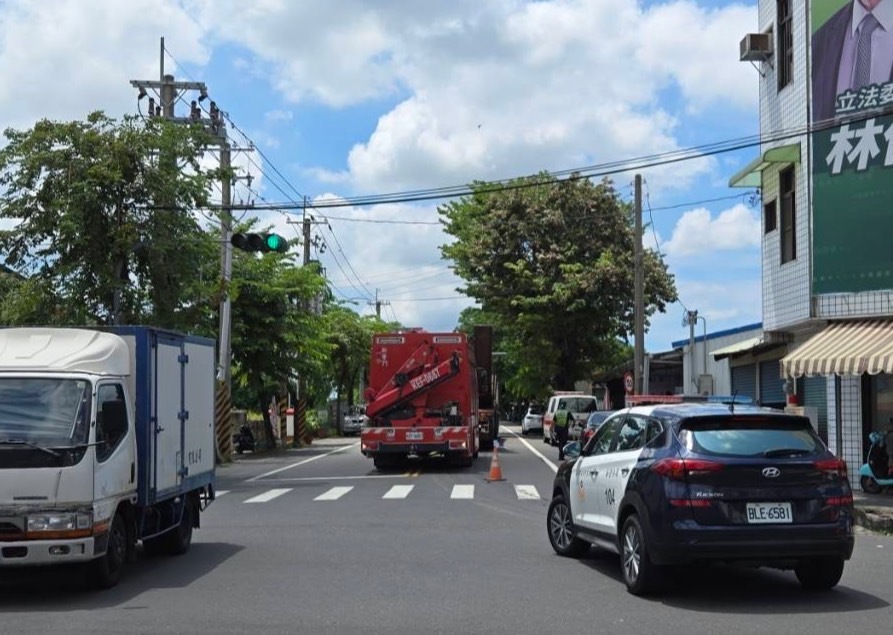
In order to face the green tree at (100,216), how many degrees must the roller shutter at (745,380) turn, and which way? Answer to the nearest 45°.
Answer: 0° — it already faces it

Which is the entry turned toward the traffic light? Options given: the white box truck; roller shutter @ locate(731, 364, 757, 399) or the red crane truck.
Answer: the roller shutter

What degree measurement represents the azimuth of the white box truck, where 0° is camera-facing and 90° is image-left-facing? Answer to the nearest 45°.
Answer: approximately 45°

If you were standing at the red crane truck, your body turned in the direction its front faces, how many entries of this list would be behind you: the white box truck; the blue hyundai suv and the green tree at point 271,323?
2

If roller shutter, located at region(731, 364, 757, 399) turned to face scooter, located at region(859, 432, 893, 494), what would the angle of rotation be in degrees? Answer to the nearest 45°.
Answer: approximately 45° to its left

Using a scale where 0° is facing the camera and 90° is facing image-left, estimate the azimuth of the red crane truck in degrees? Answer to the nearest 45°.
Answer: approximately 180°

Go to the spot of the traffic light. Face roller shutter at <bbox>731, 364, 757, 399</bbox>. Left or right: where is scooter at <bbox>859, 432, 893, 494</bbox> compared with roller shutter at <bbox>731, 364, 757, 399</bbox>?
right

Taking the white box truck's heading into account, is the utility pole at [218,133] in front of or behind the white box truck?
behind

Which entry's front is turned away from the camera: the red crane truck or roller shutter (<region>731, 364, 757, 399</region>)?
the red crane truck

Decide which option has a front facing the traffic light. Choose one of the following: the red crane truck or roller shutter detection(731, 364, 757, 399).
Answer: the roller shutter

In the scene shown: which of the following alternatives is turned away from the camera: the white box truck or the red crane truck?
the red crane truck

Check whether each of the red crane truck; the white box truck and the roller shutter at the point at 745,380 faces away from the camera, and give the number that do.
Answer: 1

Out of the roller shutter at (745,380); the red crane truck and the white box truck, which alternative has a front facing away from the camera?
the red crane truck
